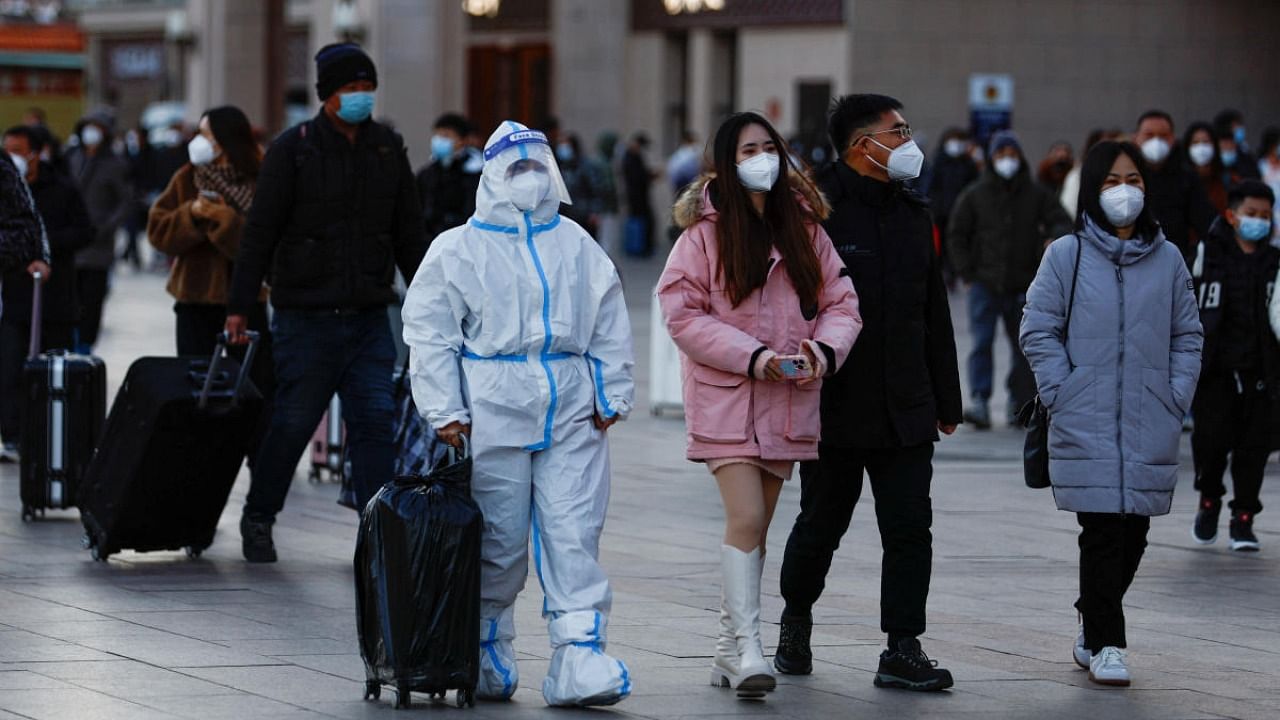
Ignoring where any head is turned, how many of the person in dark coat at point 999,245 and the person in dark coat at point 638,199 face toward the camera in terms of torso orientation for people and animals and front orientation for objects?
1

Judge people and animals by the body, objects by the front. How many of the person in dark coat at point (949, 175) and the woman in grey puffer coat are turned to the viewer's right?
0

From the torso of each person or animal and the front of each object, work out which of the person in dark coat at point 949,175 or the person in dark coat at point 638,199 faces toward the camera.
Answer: the person in dark coat at point 949,175

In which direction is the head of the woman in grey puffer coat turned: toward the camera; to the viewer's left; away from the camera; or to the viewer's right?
toward the camera

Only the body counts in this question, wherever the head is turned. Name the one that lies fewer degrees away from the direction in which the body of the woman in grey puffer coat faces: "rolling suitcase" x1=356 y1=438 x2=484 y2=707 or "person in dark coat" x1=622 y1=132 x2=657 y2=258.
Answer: the rolling suitcase

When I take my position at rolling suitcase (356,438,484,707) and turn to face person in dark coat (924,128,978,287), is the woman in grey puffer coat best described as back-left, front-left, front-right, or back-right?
front-right

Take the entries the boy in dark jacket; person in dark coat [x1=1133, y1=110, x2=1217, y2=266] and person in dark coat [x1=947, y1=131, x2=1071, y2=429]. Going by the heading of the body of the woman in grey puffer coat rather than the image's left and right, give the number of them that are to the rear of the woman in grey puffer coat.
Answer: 3

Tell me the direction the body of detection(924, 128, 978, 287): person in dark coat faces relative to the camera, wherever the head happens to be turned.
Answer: toward the camera

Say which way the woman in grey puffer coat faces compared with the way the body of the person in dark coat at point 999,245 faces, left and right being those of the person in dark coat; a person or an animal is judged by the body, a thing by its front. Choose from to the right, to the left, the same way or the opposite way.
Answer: the same way

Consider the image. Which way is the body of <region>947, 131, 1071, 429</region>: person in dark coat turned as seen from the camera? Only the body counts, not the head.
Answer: toward the camera

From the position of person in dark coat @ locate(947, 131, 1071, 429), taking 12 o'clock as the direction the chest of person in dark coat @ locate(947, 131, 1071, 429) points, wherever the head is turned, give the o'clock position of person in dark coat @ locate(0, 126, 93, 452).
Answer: person in dark coat @ locate(0, 126, 93, 452) is roughly at 2 o'clock from person in dark coat @ locate(947, 131, 1071, 429).

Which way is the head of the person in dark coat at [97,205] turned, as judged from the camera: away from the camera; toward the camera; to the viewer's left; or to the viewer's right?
toward the camera

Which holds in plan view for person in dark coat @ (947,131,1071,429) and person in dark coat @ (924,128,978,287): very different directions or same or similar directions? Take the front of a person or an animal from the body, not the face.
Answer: same or similar directions

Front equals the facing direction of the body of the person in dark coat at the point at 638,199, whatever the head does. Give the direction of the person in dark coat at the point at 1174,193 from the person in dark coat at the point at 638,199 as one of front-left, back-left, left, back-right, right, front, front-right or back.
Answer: right

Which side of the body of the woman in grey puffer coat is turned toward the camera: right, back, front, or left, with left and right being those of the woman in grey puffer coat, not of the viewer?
front
